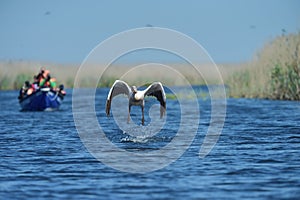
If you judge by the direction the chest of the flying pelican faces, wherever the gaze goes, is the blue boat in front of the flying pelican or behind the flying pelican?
behind

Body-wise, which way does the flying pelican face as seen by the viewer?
toward the camera
